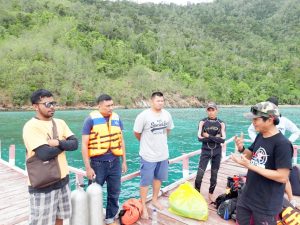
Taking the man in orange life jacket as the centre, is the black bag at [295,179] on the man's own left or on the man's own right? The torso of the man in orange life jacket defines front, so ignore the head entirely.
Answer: on the man's own left

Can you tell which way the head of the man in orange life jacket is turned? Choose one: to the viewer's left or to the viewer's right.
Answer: to the viewer's right

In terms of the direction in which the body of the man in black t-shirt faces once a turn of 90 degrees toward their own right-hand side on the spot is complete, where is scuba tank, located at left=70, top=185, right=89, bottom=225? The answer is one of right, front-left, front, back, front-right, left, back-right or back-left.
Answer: front-left

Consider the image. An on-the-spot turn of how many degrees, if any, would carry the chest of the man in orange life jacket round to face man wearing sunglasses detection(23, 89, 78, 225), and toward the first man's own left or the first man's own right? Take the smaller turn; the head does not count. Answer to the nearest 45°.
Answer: approximately 90° to the first man's own right

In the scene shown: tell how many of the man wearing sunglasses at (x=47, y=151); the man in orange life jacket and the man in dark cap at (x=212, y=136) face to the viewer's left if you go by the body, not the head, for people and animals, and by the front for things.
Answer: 0

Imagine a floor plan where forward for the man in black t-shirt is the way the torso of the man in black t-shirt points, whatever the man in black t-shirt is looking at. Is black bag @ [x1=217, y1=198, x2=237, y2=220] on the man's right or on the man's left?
on the man's right

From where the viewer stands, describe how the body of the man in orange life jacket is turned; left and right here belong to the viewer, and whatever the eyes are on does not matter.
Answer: facing the viewer and to the right of the viewer

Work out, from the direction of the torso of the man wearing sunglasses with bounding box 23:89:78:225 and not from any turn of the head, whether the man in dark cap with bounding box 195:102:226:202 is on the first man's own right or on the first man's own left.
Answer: on the first man's own left

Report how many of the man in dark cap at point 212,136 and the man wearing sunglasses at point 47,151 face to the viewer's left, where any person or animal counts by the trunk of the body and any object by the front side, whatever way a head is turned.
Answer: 0

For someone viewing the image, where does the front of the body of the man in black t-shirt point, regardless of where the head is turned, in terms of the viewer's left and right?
facing the viewer and to the left of the viewer

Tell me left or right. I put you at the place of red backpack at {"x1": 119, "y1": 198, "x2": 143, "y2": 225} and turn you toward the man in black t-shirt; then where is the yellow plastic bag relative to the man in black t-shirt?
left

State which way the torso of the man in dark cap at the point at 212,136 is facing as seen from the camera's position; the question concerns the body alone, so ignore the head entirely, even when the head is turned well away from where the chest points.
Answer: toward the camera
